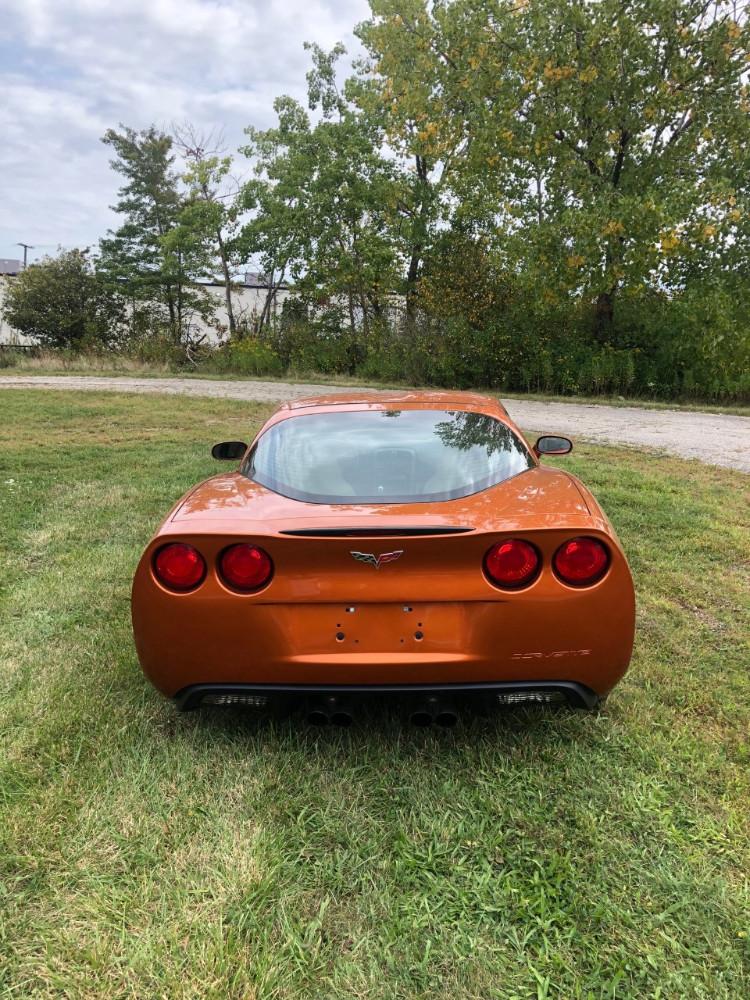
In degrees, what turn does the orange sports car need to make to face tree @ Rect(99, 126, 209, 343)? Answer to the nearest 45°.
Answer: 0° — it already faces it

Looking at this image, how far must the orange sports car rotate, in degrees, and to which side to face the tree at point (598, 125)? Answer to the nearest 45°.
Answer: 0° — it already faces it

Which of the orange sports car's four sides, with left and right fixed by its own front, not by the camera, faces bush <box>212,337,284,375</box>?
front

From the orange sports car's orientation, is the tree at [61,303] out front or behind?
out front

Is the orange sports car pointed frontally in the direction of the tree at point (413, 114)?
yes

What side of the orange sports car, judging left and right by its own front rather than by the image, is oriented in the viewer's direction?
back

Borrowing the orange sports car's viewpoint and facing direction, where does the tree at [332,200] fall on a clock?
The tree is roughly at 12 o'clock from the orange sports car.
